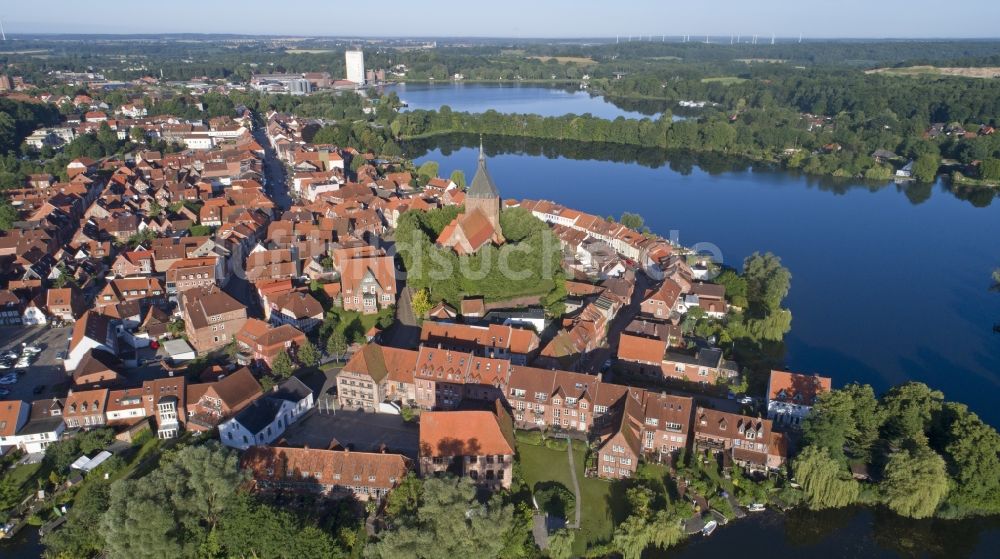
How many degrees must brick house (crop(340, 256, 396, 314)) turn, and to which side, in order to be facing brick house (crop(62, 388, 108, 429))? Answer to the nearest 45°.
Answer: approximately 45° to its right

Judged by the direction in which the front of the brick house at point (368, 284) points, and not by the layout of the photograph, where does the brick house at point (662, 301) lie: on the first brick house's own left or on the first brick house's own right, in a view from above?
on the first brick house's own left

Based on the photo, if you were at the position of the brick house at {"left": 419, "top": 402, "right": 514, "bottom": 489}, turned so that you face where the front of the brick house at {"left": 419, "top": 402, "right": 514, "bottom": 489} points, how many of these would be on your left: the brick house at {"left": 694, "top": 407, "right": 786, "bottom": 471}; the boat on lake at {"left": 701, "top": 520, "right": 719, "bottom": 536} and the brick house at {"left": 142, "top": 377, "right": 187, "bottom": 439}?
2

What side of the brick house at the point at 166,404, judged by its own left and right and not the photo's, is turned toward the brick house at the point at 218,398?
left

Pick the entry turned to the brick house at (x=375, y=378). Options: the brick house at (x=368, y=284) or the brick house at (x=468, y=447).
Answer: the brick house at (x=368, y=284)
